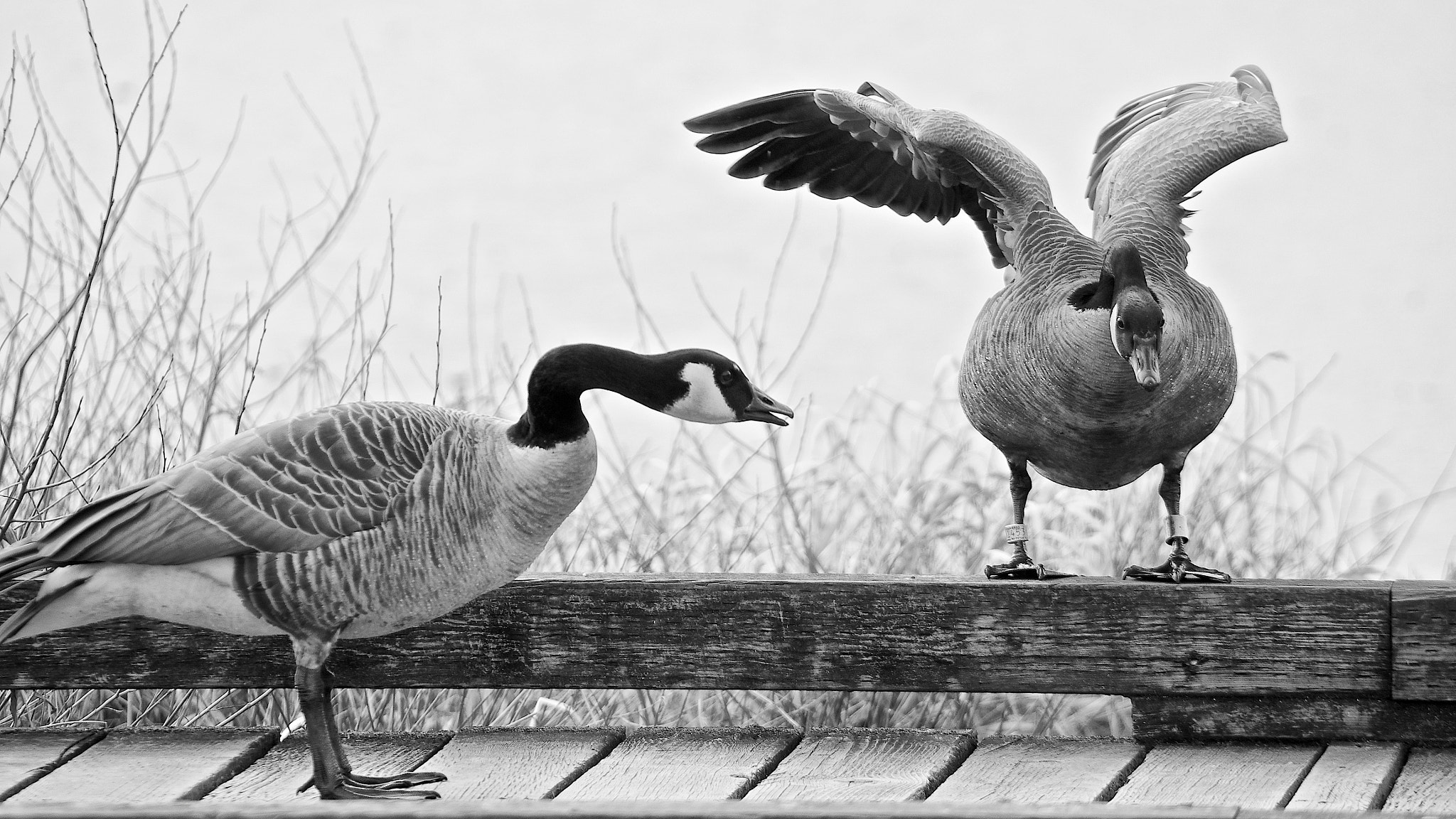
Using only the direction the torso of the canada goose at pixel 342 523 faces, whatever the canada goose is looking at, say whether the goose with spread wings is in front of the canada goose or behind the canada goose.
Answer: in front

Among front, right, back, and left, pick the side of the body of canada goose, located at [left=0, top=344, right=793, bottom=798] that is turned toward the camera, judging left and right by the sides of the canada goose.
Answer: right

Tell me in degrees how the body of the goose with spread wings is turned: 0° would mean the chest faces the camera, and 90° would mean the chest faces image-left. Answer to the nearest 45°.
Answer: approximately 0°

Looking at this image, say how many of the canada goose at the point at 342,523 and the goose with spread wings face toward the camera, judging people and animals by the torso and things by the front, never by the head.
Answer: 1
